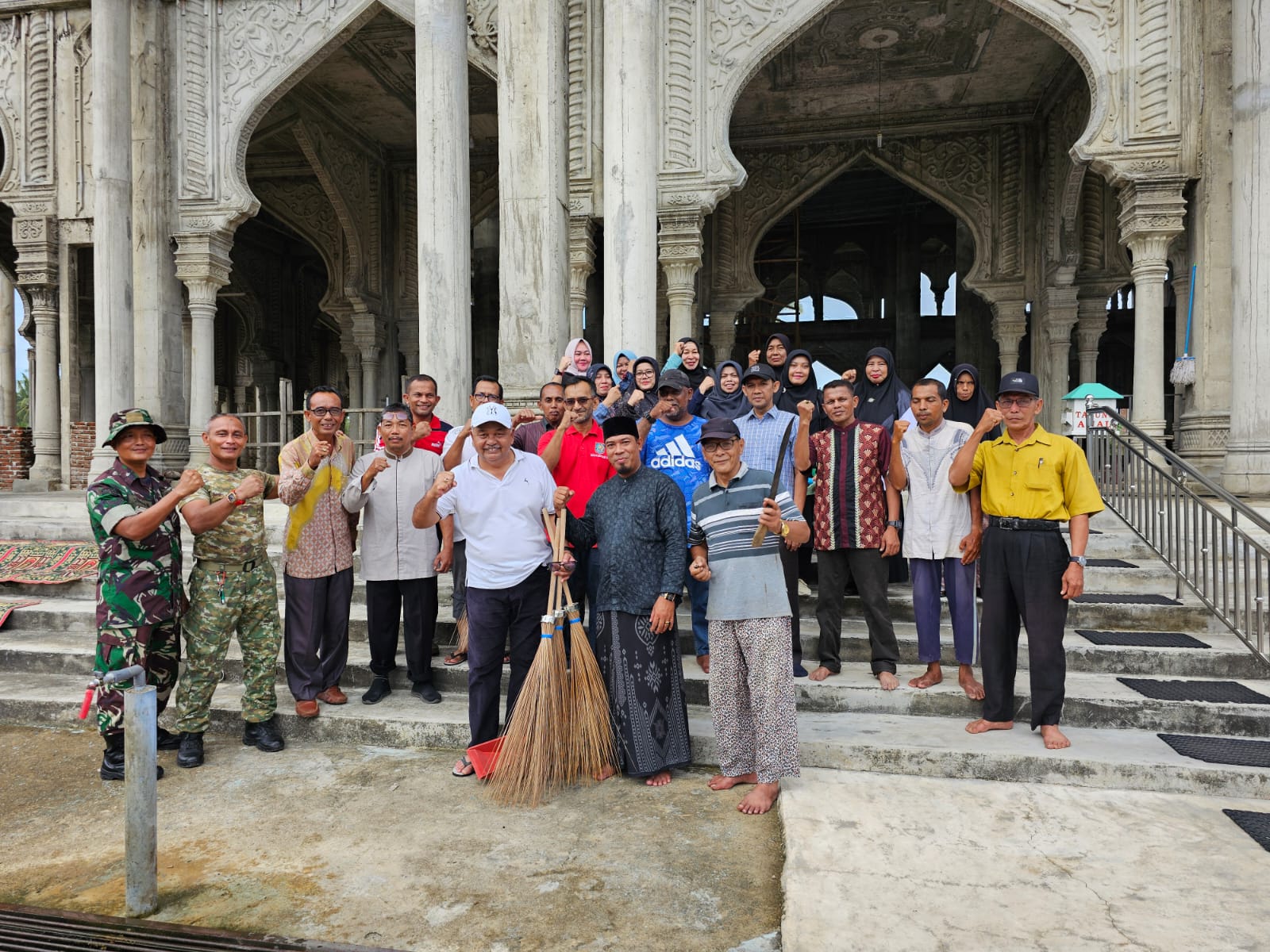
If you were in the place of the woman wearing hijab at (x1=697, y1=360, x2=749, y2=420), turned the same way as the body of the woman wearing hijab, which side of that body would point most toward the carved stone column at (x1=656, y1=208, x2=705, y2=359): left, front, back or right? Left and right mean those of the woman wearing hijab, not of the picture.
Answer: back

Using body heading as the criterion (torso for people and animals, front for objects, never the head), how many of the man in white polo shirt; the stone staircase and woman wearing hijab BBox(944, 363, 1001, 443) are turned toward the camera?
3

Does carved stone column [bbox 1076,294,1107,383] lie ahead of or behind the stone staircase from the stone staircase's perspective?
behind

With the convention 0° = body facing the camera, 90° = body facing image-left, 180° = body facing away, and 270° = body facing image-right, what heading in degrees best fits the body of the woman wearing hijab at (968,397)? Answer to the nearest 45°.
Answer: approximately 0°

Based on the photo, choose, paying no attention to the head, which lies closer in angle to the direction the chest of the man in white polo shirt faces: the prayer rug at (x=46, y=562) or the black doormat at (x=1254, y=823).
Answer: the black doormat

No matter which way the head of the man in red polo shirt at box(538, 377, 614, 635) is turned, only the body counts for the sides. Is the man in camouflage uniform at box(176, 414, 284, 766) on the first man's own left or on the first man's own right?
on the first man's own right

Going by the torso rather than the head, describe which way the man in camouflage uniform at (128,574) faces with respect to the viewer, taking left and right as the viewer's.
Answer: facing the viewer and to the right of the viewer

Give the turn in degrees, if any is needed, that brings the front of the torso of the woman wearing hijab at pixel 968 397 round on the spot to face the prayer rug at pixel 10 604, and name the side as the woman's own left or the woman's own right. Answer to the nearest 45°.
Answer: approximately 90° to the woman's own right

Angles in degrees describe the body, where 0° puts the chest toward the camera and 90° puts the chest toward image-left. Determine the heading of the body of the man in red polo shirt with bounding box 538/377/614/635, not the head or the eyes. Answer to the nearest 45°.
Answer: approximately 0°
